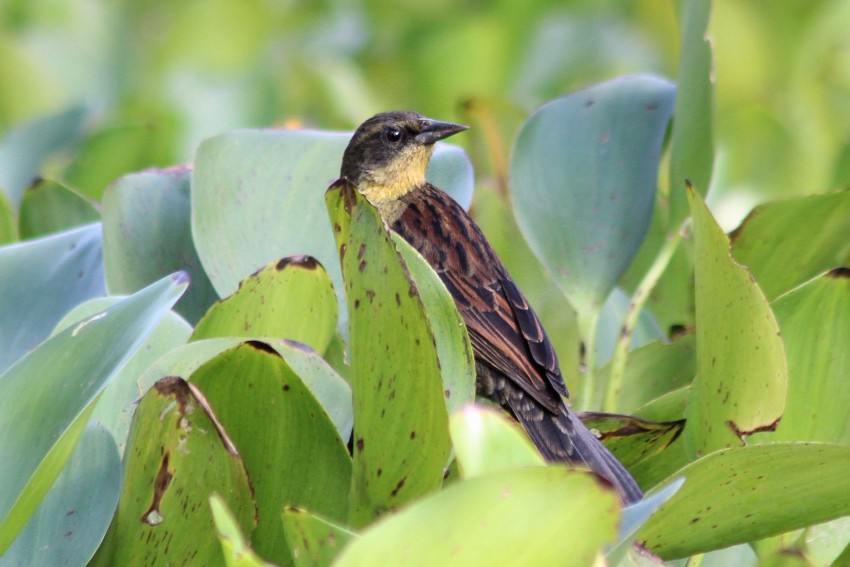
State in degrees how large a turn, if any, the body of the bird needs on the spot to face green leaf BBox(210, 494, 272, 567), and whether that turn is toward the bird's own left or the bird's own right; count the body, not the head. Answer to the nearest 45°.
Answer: approximately 90° to the bird's own left

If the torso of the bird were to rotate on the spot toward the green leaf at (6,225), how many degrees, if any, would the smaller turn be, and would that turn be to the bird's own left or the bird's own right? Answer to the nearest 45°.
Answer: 0° — it already faces it

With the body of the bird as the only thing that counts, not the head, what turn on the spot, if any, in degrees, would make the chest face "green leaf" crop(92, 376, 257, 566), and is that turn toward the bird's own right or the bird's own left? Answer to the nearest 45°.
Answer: approximately 90° to the bird's own left

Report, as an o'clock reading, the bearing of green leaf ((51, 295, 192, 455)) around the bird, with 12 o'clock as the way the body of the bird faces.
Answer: The green leaf is roughly at 10 o'clock from the bird.
